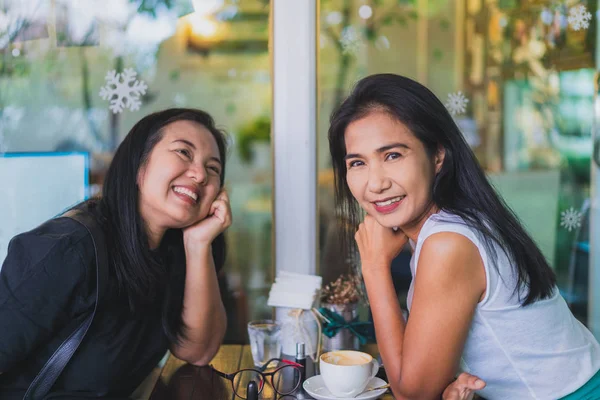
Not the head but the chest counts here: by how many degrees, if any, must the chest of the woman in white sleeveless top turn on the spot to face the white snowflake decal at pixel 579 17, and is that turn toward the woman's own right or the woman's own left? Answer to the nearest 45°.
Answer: approximately 90° to the woman's own right

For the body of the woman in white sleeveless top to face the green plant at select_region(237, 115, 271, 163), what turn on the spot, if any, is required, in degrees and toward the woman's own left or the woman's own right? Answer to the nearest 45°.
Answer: approximately 45° to the woman's own right

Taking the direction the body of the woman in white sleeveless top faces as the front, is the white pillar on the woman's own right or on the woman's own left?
on the woman's own right

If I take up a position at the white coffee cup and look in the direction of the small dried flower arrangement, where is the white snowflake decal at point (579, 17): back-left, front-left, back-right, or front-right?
front-right

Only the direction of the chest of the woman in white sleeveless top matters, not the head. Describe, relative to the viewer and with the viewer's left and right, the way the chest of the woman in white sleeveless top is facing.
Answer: facing to the left of the viewer

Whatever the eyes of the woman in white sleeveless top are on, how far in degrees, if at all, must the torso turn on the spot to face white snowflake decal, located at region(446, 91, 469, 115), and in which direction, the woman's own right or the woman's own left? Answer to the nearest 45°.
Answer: approximately 90° to the woman's own right

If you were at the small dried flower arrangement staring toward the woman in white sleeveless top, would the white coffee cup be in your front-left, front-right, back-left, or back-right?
front-right
